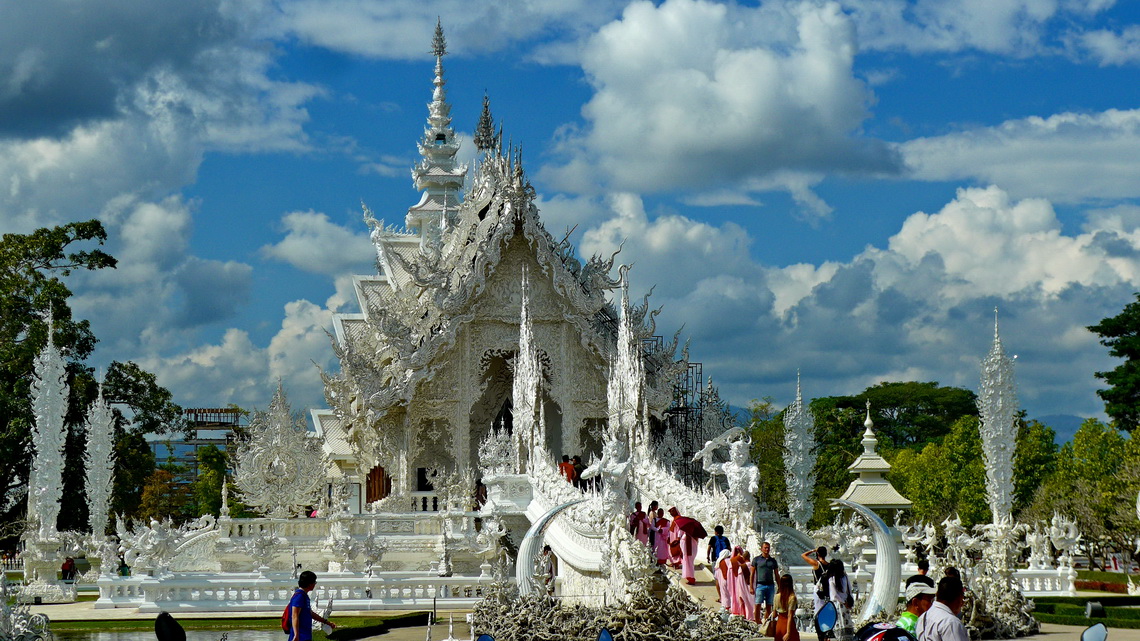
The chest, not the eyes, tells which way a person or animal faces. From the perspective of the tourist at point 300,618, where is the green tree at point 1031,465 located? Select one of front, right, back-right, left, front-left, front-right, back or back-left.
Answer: front-left

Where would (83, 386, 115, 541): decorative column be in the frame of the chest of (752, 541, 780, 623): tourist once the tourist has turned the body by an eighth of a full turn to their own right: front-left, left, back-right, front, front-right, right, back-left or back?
right

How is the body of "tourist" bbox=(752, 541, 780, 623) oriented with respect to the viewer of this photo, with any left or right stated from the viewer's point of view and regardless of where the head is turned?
facing the viewer

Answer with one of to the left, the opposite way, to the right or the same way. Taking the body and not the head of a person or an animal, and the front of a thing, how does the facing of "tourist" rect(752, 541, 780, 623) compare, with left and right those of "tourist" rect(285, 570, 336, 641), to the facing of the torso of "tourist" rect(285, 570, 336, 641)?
to the right

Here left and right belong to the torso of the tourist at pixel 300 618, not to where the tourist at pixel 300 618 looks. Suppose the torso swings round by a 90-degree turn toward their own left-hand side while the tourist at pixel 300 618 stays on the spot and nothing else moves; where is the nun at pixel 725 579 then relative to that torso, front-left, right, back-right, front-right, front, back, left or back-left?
front-right

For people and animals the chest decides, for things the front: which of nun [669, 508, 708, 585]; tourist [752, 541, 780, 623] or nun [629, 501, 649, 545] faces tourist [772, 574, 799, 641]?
tourist [752, 541, 780, 623]

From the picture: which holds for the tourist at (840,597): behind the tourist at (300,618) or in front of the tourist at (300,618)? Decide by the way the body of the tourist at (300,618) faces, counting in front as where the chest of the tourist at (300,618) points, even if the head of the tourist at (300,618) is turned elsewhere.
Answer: in front
